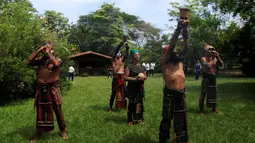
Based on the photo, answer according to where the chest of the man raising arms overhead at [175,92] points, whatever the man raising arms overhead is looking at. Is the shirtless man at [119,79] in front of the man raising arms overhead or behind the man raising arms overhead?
behind

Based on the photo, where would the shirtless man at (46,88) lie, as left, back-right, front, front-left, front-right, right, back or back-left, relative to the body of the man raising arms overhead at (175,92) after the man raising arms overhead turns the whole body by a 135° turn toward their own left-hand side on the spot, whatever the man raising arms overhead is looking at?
left

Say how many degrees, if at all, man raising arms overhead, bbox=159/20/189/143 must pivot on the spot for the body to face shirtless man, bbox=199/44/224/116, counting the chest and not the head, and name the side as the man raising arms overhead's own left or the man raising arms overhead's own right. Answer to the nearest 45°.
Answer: approximately 135° to the man raising arms overhead's own left

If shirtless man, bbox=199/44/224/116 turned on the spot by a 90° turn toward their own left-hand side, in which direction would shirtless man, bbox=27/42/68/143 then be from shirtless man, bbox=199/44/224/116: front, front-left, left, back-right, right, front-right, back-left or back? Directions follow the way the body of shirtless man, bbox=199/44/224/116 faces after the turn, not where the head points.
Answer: back

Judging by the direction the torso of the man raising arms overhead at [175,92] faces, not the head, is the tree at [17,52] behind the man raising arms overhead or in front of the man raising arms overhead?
behind

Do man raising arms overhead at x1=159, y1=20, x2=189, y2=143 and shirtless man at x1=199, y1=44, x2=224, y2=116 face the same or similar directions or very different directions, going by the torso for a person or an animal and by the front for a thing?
same or similar directions

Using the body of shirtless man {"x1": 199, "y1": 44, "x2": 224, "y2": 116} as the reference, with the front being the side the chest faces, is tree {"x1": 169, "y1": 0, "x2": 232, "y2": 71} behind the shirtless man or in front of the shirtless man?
behind

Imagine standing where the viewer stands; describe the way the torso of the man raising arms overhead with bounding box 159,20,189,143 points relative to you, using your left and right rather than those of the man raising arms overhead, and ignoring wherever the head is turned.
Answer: facing the viewer and to the right of the viewer
